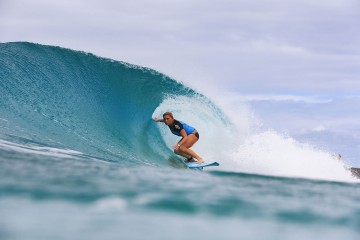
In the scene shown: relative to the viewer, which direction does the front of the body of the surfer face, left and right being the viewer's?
facing to the left of the viewer
